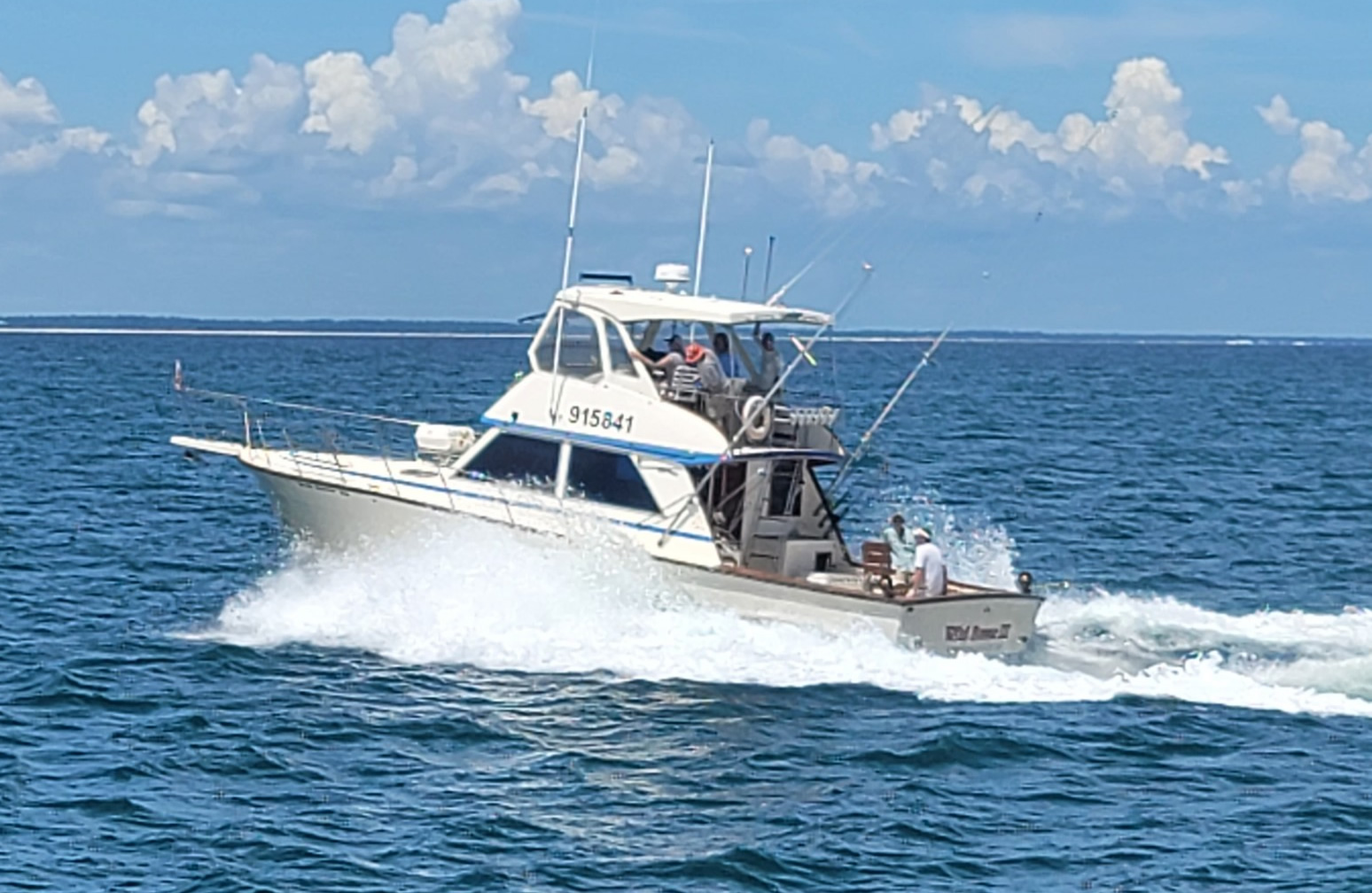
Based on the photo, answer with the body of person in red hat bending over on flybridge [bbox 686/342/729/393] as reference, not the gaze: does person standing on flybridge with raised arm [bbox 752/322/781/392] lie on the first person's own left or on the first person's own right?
on the first person's own right

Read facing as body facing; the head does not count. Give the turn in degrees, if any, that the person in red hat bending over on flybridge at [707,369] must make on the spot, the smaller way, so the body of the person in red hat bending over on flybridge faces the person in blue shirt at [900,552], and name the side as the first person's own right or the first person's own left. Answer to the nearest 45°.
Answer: approximately 180°

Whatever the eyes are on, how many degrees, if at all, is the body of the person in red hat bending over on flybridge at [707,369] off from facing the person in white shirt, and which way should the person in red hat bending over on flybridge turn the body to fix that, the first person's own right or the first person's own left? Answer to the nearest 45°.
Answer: approximately 135° to the first person's own left

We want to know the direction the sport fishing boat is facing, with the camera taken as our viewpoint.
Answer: facing away from the viewer and to the left of the viewer

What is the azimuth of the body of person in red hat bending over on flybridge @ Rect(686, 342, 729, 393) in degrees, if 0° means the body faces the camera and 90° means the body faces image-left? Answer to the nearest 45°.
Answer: approximately 90°
